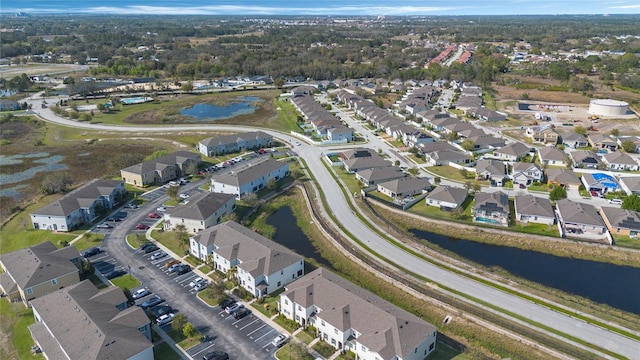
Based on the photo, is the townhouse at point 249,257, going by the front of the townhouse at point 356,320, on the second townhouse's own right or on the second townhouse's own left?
on the second townhouse's own right

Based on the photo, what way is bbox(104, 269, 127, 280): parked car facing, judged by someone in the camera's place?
facing the viewer and to the left of the viewer

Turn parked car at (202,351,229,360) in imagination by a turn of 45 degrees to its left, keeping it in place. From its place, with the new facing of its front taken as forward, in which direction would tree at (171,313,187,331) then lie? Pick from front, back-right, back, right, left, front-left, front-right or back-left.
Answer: back-right

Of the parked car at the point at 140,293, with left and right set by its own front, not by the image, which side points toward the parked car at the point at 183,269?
back

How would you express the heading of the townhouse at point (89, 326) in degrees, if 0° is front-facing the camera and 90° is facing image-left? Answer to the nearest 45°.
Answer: approximately 225°

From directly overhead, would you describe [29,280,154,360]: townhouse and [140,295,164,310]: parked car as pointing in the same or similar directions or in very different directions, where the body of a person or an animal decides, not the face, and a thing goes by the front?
very different directions

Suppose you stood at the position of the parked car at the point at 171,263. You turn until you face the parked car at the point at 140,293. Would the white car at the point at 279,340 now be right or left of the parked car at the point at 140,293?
left

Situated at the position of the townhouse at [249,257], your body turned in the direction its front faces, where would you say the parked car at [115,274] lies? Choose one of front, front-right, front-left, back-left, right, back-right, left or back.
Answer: front-right

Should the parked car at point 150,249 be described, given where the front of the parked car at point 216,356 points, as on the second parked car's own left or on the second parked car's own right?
on the second parked car's own right

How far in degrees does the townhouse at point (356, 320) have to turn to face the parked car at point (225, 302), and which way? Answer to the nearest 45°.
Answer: approximately 45° to its right

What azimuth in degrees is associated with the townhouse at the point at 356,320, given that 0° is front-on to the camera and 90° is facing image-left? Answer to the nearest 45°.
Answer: approximately 45°

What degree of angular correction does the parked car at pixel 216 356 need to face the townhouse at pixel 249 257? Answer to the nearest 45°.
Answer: approximately 135° to its right

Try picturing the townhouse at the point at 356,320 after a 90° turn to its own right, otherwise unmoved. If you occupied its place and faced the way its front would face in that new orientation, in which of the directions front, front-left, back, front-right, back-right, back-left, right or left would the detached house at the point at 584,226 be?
right

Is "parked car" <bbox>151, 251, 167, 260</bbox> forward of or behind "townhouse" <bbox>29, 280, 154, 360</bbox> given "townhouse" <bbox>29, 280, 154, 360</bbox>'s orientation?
forward
